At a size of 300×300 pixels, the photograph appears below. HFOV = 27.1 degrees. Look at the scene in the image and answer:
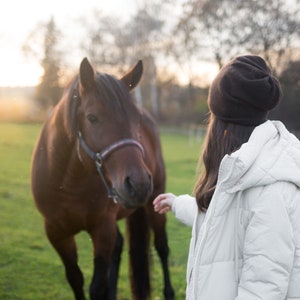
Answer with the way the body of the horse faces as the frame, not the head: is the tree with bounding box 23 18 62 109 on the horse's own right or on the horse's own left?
on the horse's own right

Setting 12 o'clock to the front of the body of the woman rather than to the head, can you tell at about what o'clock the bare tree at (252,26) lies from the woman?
The bare tree is roughly at 3 o'clock from the woman.

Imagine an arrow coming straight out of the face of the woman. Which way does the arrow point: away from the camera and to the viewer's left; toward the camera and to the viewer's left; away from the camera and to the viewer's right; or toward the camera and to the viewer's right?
away from the camera and to the viewer's left

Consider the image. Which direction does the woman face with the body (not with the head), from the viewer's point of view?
to the viewer's left

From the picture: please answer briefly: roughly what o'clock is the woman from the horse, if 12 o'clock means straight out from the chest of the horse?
The woman is roughly at 10 o'clock from the horse.

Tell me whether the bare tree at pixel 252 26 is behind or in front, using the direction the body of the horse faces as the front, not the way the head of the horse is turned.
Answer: behind

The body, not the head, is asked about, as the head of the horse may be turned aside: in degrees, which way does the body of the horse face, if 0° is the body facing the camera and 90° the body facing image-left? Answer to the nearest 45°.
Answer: approximately 45°

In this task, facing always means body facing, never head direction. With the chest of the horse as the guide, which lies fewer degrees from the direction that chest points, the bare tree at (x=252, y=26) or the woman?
the woman
